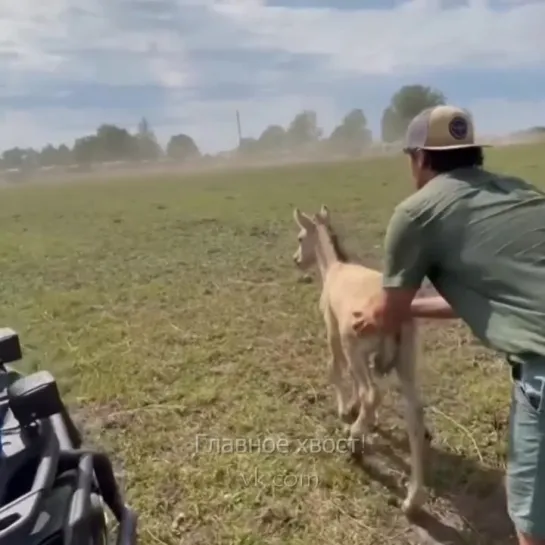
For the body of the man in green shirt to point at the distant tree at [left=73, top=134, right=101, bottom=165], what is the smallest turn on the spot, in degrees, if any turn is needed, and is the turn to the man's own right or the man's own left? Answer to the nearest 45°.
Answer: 0° — they already face it

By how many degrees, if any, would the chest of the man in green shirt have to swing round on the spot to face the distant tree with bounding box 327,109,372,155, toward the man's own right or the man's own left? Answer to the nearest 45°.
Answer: approximately 45° to the man's own right

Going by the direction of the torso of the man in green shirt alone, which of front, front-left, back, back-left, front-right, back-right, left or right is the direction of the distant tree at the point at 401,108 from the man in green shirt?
front-right

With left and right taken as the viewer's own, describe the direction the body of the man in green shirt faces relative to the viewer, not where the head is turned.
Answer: facing away from the viewer and to the left of the viewer

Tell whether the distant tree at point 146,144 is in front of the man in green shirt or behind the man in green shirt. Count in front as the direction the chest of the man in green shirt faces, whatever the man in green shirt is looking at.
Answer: in front

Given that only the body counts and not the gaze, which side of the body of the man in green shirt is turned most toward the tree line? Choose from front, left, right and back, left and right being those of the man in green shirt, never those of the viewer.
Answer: front

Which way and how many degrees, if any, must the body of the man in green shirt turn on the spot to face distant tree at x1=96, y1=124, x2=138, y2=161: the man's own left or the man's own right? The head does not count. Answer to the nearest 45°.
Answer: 0° — they already face it
